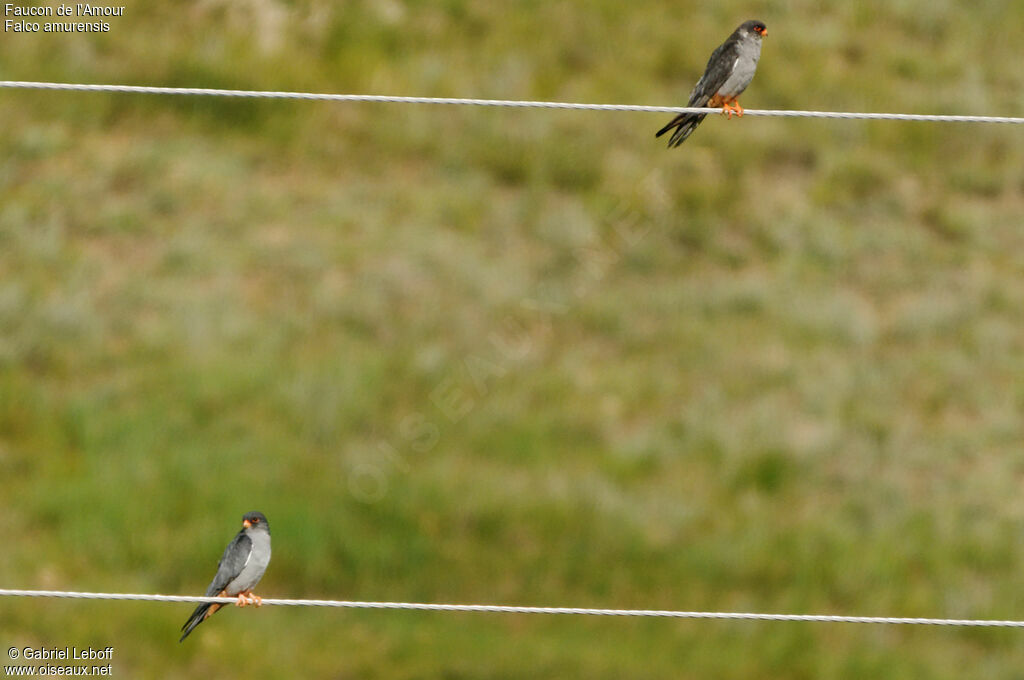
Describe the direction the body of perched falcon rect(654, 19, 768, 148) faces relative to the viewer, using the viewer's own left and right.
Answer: facing to the right of the viewer

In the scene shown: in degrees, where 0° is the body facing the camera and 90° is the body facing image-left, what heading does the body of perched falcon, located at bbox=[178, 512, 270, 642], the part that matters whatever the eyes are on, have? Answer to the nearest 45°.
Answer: approximately 315°
